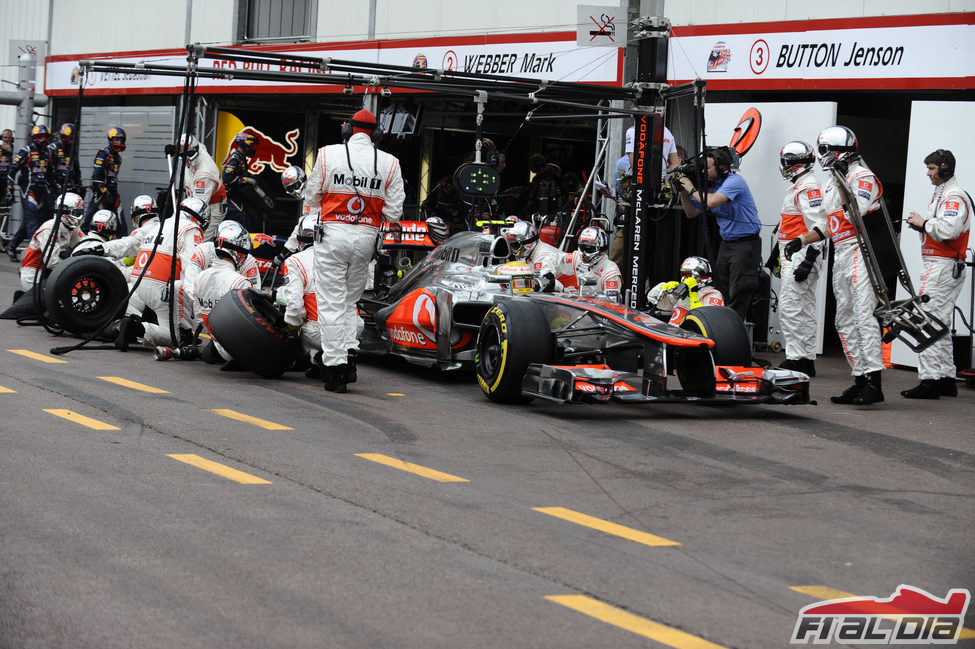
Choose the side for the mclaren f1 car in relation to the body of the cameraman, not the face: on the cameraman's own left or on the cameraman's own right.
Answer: on the cameraman's own left

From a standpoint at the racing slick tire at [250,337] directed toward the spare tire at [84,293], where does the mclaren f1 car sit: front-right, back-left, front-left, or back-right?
back-right

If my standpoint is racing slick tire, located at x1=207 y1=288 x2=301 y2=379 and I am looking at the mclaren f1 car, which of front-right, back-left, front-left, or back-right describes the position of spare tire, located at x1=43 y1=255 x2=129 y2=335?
back-left

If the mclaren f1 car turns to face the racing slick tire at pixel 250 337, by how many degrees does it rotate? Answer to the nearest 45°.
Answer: approximately 135° to its right

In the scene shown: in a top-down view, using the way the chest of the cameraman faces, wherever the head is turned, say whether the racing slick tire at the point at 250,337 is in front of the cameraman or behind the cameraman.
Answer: in front

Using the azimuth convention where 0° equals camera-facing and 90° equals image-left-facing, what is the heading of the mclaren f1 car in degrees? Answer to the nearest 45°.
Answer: approximately 315°

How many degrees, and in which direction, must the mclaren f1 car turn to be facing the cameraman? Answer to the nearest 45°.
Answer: approximately 90° to its left

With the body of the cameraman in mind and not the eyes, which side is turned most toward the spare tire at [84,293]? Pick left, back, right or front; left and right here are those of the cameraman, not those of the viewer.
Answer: front

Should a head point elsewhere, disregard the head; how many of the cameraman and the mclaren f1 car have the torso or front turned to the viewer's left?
1

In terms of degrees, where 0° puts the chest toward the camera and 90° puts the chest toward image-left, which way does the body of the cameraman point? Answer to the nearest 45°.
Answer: approximately 90°

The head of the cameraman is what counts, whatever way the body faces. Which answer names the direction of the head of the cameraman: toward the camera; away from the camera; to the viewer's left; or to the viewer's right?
to the viewer's left
